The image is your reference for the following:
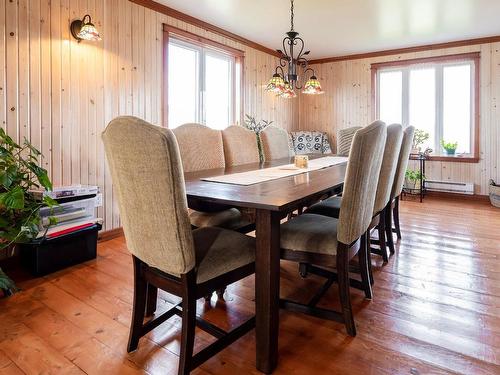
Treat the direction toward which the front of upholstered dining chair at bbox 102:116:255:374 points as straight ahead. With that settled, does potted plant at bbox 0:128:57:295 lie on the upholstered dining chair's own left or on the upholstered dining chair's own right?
on the upholstered dining chair's own left

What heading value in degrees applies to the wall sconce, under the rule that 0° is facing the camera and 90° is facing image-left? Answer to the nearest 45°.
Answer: approximately 315°

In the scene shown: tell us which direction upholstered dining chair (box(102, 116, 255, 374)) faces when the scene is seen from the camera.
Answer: facing away from the viewer and to the right of the viewer

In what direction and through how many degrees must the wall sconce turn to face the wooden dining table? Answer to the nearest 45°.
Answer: approximately 45° to its right
